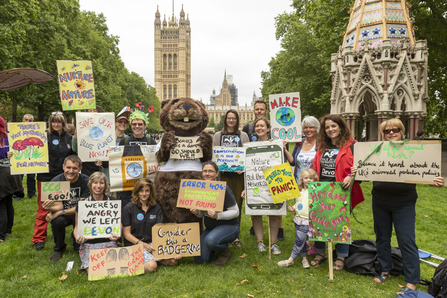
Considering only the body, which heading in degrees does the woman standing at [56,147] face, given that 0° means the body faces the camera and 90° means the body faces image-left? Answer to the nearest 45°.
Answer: approximately 0°

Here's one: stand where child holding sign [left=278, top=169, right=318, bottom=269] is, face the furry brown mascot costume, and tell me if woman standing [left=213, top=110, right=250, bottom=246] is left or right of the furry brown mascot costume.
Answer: right

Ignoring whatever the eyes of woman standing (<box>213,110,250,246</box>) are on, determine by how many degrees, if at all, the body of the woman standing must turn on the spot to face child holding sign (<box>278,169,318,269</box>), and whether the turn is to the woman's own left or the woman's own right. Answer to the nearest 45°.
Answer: approximately 45° to the woman's own left

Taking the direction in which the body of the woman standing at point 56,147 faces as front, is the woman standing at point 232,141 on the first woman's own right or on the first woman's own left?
on the first woman's own left

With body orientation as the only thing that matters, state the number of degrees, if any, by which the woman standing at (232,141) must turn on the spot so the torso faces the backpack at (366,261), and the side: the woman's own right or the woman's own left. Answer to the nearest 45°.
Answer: approximately 45° to the woman's own left

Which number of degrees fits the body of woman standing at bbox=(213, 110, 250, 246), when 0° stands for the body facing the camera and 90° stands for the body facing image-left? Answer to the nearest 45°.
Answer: approximately 0°

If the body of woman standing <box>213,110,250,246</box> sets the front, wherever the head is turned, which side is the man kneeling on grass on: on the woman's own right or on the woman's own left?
on the woman's own right

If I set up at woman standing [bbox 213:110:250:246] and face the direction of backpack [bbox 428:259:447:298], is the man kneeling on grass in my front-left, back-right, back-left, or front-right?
back-right

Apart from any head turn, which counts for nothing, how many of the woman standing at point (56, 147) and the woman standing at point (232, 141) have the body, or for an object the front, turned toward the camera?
2
